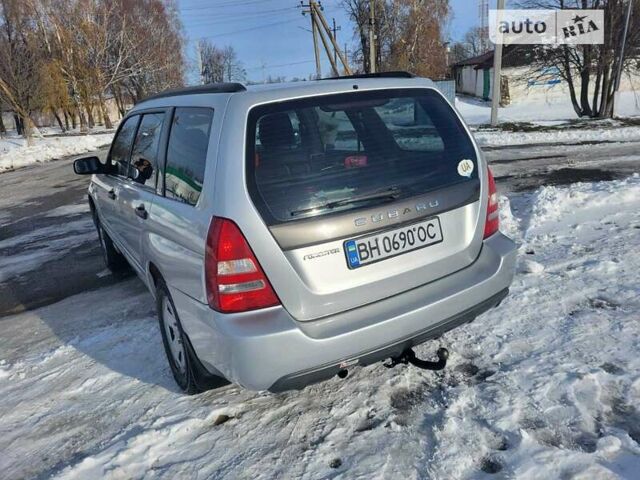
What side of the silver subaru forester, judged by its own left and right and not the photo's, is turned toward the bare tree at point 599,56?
right

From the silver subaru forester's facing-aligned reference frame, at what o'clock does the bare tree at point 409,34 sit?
The bare tree is roughly at 2 o'clock from the silver subaru forester.

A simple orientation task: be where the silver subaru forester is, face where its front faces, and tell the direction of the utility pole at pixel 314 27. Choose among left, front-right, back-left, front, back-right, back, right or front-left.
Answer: front-right

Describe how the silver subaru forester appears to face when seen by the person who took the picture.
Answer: facing away from the viewer and to the left of the viewer

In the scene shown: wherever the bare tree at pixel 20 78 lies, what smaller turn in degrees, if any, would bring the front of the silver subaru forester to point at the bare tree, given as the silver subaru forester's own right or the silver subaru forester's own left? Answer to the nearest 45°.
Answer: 0° — it already faces it
